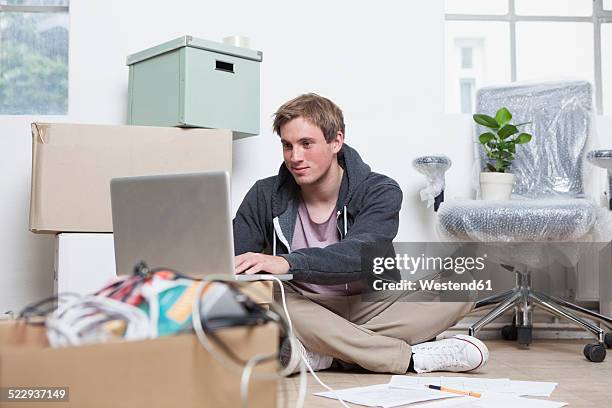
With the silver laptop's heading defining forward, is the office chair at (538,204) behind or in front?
in front

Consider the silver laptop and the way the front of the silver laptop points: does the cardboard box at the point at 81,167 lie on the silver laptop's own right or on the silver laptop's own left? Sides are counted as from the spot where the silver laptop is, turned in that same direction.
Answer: on the silver laptop's own left

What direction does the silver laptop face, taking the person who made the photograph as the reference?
facing away from the viewer and to the right of the viewer

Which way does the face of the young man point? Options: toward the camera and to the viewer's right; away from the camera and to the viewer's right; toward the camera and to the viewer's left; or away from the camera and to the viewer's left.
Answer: toward the camera and to the viewer's left

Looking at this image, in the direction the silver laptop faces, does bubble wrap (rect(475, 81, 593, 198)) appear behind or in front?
in front

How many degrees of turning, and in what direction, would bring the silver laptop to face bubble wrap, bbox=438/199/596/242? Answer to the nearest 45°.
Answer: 0° — it already faces it

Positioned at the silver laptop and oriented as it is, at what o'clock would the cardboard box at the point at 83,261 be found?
The cardboard box is roughly at 10 o'clock from the silver laptop.
